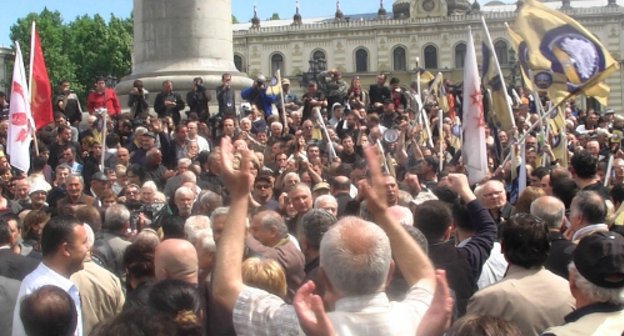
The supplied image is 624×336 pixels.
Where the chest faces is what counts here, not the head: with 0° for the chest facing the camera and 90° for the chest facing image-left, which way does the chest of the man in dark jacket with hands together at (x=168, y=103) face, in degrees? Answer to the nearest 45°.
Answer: approximately 0°

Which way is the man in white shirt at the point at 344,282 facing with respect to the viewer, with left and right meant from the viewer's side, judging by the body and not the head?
facing away from the viewer

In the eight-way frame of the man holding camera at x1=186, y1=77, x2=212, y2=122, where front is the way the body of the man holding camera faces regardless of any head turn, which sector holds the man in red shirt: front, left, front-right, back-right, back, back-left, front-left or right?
right

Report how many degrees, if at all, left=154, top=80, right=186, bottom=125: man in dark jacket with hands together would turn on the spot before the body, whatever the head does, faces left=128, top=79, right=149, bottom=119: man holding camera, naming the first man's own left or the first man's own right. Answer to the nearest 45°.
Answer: approximately 135° to the first man's own right

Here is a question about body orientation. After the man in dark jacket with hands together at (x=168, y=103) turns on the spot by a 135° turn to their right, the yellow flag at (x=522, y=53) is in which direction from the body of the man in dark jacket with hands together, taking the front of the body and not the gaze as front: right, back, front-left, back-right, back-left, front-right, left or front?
back

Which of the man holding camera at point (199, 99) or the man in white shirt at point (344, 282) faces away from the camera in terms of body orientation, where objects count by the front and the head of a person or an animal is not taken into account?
the man in white shirt

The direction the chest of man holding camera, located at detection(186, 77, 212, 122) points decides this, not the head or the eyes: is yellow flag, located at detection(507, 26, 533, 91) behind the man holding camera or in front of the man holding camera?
in front

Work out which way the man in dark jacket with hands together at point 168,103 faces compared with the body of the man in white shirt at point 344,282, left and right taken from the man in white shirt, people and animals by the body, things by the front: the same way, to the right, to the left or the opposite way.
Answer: the opposite way

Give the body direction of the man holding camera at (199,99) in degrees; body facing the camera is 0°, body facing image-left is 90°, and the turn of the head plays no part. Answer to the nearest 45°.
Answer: approximately 0°

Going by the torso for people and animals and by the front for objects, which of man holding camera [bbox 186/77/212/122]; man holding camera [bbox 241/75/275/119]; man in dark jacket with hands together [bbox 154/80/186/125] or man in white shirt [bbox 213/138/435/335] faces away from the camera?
the man in white shirt

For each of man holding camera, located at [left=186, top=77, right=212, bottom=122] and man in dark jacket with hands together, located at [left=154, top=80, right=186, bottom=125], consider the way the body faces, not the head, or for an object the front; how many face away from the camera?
0

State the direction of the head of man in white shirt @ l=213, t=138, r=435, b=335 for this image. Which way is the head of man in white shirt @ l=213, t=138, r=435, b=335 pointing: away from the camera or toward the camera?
away from the camera
